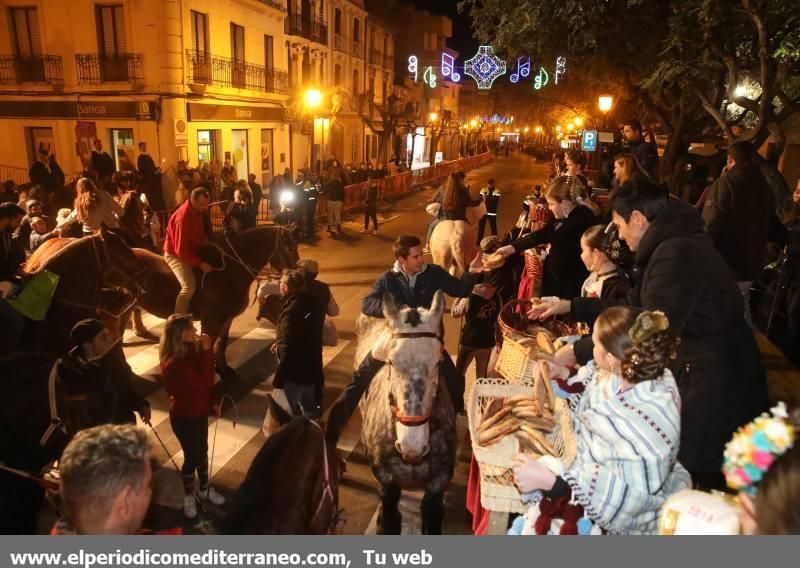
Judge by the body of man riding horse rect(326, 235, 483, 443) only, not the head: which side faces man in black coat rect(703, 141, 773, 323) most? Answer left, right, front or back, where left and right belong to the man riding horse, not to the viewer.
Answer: left

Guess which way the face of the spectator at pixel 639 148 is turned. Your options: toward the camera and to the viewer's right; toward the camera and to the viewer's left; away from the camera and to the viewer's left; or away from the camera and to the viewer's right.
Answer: toward the camera and to the viewer's left

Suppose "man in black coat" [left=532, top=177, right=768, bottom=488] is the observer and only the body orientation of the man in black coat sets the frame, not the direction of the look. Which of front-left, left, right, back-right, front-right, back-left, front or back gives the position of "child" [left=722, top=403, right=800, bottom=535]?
left

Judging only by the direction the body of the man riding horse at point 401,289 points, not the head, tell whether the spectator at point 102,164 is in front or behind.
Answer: behind

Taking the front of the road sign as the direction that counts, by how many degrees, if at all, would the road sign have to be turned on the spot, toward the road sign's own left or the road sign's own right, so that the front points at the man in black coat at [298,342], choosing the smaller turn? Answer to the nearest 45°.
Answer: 0° — it already faces them

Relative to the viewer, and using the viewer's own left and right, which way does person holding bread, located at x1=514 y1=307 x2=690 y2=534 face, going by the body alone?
facing to the left of the viewer

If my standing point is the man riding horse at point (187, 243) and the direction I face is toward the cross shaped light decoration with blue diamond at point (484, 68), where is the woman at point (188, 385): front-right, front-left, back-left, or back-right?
back-right

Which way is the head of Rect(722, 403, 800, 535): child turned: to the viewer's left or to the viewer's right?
to the viewer's left

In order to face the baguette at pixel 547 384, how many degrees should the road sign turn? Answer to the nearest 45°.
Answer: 0° — it already faces it

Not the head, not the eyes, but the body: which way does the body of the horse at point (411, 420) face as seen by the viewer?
toward the camera

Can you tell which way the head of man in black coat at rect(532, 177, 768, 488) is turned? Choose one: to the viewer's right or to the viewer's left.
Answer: to the viewer's left

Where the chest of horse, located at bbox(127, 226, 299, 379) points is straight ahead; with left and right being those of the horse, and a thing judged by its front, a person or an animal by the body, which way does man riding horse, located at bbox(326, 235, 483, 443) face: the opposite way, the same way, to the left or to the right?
to the right

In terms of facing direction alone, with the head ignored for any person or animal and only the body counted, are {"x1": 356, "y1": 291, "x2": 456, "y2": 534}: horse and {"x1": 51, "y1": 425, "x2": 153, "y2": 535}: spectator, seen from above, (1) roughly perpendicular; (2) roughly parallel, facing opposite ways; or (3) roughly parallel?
roughly parallel, facing opposite ways
